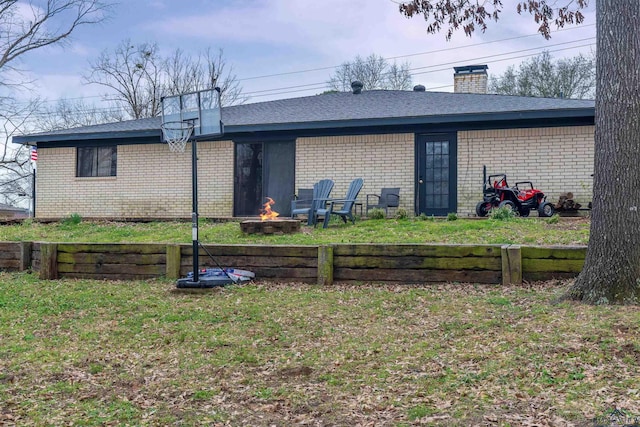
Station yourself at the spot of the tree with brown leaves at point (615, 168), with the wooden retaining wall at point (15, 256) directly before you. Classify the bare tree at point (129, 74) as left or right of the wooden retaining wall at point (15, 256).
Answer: right

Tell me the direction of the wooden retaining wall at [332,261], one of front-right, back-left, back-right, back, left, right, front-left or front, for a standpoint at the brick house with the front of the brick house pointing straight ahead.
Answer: back

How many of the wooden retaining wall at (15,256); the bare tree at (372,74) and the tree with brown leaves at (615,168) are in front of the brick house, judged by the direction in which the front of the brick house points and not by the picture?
1

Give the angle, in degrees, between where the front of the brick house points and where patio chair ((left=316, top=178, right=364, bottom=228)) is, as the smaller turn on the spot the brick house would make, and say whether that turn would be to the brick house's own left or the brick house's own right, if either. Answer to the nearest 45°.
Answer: approximately 180°

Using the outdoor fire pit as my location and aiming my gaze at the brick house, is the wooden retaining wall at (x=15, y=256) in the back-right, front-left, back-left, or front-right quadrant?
back-left
